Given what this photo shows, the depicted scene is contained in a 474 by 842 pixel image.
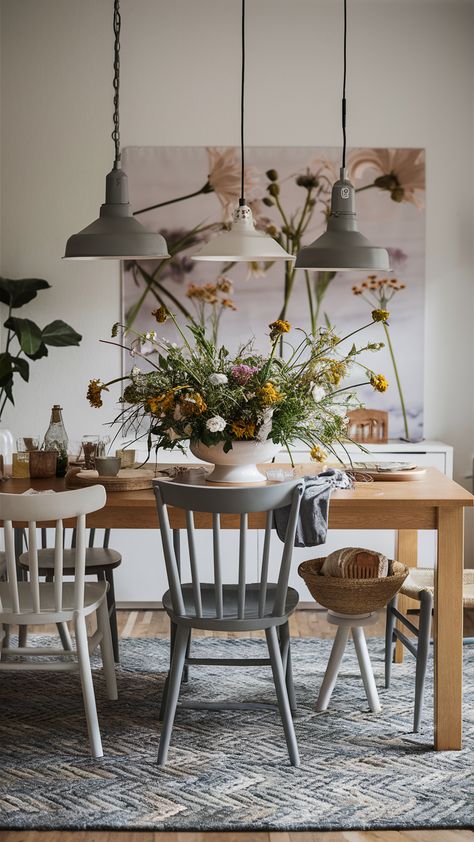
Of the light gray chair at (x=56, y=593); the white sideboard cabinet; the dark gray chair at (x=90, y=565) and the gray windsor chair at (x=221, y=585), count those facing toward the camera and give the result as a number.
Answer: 2

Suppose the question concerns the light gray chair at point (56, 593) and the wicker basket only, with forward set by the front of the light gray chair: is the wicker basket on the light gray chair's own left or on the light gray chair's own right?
on the light gray chair's own right

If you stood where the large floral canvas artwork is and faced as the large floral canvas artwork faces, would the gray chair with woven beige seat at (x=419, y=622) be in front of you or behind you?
in front

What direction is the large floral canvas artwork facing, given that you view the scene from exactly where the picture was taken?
facing the viewer

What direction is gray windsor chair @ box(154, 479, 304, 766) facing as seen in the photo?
away from the camera

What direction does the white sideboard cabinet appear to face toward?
toward the camera

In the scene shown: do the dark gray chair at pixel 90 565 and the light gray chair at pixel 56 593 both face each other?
yes

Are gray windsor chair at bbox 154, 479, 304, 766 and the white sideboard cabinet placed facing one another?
yes

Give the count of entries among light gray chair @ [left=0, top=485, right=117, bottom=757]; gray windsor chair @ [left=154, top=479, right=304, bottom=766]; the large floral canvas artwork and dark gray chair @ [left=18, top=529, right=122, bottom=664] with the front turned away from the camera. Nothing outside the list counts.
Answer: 2

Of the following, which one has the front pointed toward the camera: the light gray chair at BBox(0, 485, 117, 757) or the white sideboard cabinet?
the white sideboard cabinet

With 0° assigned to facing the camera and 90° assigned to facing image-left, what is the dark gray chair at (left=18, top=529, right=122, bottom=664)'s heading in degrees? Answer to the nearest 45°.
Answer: approximately 0°

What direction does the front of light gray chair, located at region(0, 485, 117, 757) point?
away from the camera

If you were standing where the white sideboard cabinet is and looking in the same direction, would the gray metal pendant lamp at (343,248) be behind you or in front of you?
in front

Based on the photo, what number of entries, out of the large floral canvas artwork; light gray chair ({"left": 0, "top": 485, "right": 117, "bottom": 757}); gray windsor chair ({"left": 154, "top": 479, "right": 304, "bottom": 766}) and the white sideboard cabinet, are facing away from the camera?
2

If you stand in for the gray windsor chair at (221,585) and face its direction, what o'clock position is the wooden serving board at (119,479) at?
The wooden serving board is roughly at 11 o'clock from the gray windsor chair.

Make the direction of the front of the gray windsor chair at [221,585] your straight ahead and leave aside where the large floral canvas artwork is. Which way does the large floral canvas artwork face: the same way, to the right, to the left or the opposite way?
the opposite way

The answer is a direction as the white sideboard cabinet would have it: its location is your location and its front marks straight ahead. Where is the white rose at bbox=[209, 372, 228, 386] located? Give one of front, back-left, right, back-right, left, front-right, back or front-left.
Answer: front
